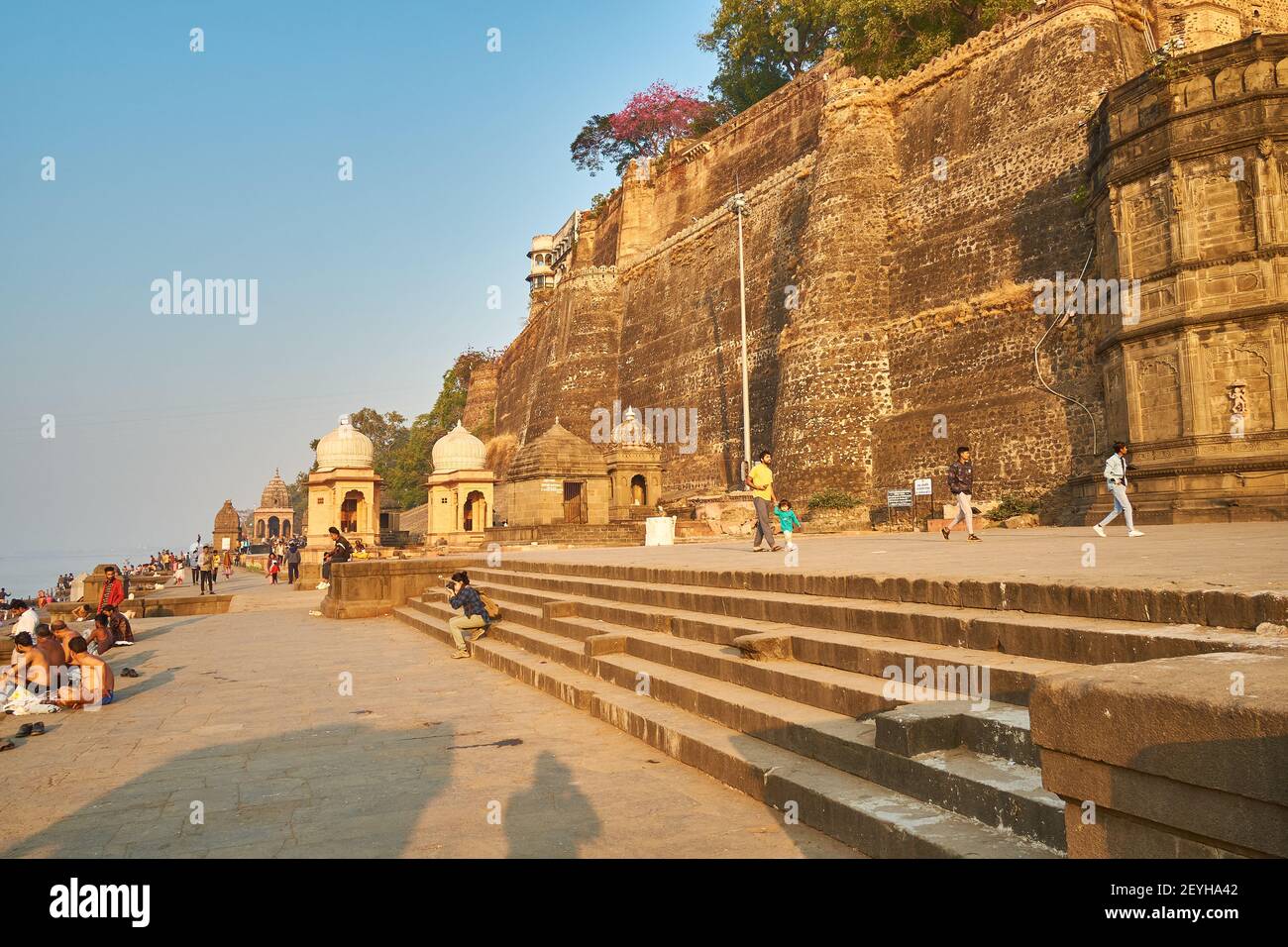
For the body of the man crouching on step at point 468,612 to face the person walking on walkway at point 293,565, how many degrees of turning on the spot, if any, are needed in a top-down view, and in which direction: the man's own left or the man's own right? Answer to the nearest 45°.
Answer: approximately 90° to the man's own right

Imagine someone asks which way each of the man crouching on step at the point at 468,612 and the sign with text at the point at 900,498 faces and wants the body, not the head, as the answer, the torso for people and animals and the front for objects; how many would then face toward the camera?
1

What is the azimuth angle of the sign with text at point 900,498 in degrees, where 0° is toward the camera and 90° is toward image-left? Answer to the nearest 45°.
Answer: approximately 0°

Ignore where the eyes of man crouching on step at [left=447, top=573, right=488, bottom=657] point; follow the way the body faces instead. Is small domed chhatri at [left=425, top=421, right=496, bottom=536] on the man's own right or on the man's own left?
on the man's own right

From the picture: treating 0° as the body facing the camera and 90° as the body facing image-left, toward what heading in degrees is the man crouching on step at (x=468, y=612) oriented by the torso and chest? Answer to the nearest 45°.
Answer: approximately 90°

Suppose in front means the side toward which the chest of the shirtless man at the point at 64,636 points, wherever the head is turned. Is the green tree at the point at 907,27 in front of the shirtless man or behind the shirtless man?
behind
